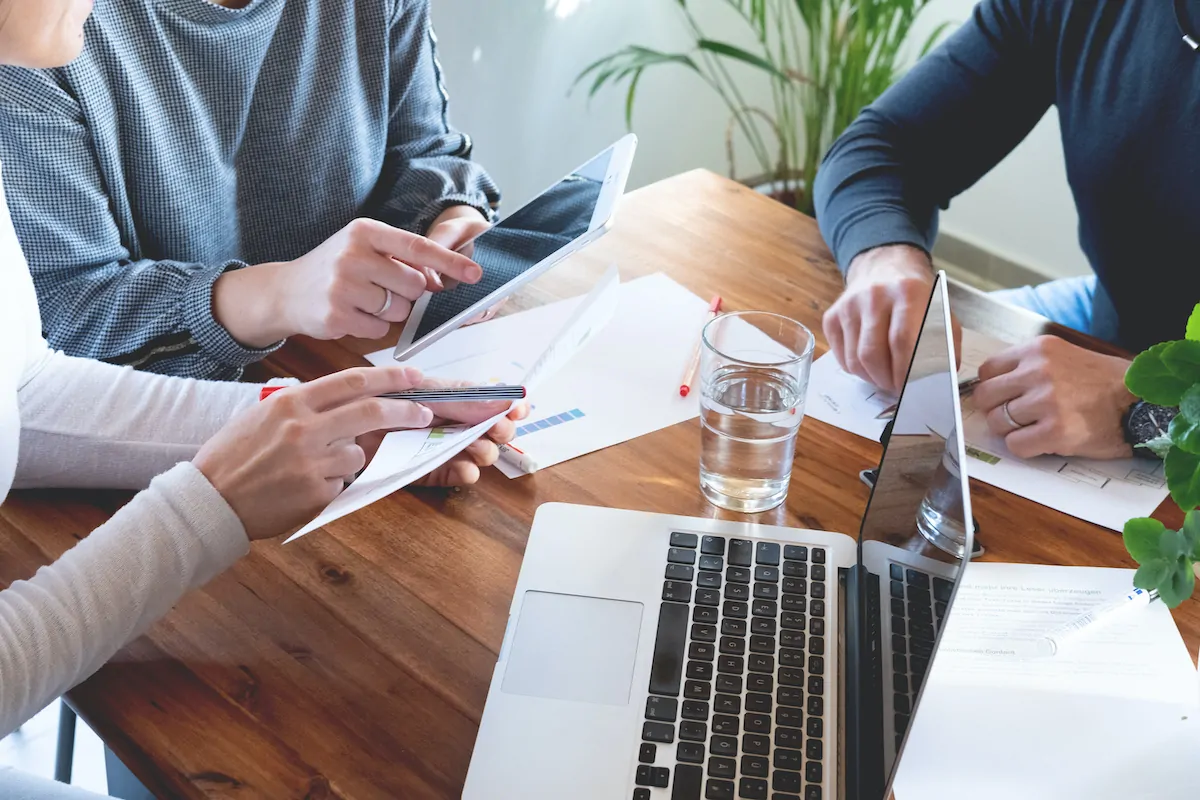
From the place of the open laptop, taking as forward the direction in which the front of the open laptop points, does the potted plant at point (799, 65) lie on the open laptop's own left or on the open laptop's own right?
on the open laptop's own right

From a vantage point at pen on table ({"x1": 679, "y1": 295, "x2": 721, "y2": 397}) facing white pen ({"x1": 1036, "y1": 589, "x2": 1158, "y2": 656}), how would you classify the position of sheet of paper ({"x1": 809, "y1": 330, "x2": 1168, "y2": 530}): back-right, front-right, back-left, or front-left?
front-left

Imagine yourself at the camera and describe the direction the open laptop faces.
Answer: facing to the left of the viewer
